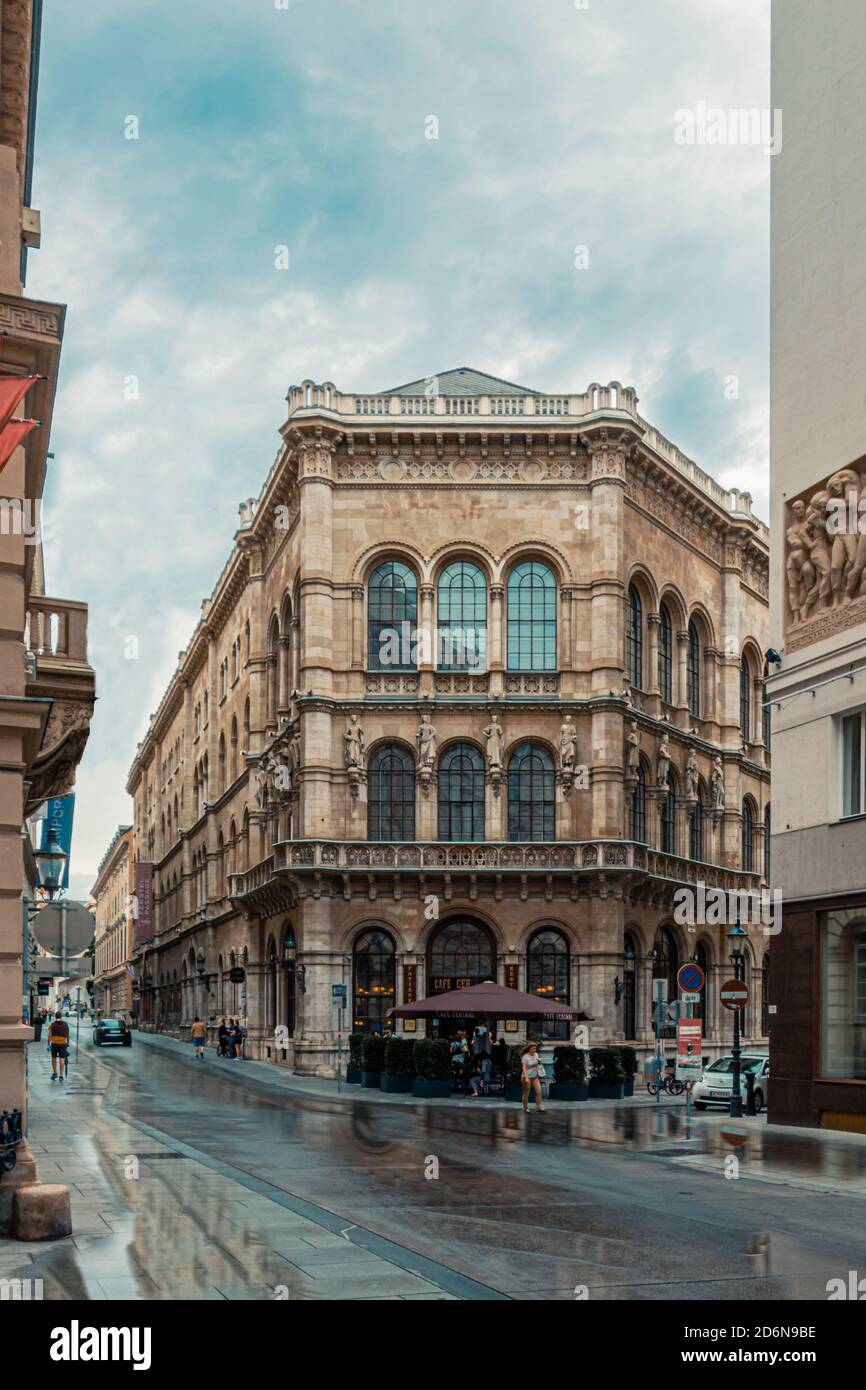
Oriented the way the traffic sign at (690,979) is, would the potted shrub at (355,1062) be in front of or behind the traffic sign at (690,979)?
behind

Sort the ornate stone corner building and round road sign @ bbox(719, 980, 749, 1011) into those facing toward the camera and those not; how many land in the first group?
2

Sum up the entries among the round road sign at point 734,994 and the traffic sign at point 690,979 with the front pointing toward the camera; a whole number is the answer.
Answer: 2

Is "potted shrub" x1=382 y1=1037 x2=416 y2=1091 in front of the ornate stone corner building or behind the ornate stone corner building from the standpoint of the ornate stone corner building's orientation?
in front

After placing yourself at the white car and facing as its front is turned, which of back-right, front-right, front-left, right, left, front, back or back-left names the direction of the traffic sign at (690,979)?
front-left

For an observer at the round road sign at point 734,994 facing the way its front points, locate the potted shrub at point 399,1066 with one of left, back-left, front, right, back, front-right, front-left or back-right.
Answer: back-right

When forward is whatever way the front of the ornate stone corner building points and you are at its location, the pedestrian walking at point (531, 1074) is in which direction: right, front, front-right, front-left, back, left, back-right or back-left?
front

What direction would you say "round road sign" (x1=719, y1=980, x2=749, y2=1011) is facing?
toward the camera

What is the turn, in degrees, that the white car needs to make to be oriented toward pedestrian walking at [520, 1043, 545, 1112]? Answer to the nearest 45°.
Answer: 0° — it already faces them

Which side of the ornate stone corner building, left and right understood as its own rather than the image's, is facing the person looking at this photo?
front

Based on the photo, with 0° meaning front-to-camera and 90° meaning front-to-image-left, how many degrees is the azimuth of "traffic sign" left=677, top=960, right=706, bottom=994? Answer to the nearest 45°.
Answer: approximately 0°
